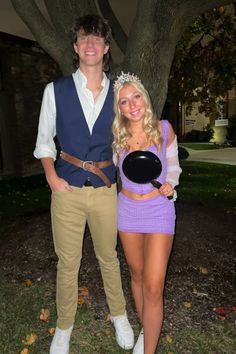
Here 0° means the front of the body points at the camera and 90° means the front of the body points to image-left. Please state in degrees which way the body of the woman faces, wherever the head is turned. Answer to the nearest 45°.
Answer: approximately 0°

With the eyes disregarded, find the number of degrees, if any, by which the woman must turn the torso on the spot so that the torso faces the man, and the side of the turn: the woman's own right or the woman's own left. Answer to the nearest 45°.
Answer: approximately 90° to the woman's own right
